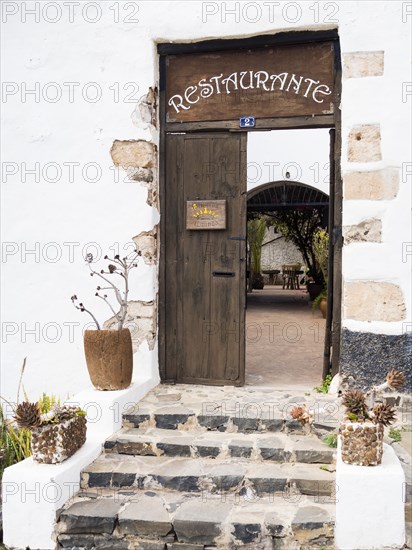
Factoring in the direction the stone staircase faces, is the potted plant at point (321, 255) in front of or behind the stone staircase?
behind

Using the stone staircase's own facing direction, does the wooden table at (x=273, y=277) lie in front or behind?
behind

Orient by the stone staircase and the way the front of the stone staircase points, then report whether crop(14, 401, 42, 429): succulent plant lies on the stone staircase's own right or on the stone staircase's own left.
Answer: on the stone staircase's own right

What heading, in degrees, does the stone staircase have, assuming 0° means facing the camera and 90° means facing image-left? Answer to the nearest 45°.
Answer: approximately 0°

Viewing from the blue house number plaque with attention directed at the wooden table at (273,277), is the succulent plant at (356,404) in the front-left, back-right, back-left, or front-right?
back-right

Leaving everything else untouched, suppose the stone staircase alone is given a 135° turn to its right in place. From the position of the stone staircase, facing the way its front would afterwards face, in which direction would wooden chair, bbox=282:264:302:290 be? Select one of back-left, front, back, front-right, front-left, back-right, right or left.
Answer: front-right

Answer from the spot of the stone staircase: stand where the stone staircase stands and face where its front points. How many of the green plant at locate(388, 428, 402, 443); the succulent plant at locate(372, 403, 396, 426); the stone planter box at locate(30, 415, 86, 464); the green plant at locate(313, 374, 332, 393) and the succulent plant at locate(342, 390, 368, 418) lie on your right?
1

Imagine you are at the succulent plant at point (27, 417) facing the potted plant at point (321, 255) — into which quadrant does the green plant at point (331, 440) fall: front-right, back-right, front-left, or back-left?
front-right

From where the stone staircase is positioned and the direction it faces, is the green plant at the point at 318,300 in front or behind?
behind

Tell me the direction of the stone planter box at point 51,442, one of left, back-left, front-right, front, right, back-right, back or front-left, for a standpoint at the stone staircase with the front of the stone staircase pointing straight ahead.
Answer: right

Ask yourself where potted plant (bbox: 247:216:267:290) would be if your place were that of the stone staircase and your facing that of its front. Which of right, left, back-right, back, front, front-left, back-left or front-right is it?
back

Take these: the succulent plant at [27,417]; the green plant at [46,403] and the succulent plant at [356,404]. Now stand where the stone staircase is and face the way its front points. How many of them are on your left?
1

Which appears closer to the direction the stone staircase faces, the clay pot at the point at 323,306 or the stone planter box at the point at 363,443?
the stone planter box

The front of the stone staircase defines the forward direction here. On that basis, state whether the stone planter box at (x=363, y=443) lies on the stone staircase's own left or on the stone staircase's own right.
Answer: on the stone staircase's own left

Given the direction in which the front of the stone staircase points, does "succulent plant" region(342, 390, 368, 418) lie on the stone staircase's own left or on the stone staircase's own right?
on the stone staircase's own left
